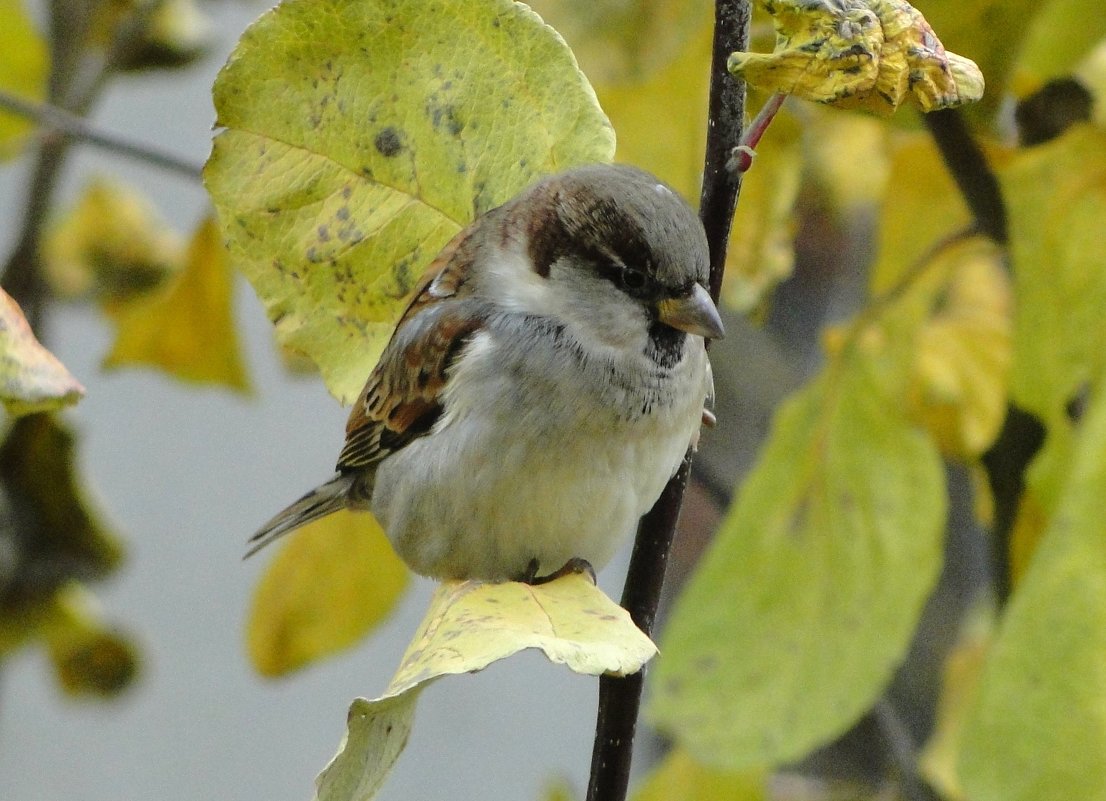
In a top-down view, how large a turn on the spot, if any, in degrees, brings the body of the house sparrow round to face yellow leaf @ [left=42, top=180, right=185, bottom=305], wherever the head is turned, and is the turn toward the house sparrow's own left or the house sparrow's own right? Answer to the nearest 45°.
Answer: approximately 180°

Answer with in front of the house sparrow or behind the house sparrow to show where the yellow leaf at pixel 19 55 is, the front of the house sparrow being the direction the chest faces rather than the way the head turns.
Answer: behind

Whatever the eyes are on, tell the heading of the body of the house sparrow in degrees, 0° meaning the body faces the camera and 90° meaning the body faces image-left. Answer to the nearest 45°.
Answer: approximately 315°
